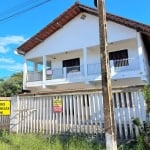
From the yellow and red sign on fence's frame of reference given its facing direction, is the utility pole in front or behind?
in front

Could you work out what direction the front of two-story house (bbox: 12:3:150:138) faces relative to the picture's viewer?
facing the viewer and to the left of the viewer

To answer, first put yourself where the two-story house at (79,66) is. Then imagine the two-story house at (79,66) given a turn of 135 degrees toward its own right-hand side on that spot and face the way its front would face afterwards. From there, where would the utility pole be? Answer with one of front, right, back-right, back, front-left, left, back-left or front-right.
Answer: back

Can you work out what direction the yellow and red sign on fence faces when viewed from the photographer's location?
facing the viewer

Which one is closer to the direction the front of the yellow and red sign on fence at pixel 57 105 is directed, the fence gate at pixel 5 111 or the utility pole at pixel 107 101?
the utility pole
